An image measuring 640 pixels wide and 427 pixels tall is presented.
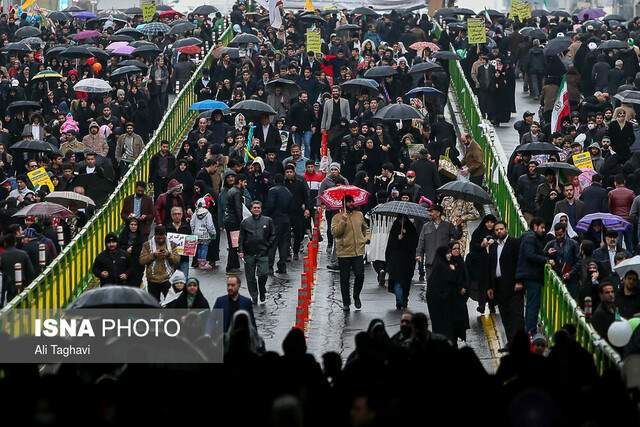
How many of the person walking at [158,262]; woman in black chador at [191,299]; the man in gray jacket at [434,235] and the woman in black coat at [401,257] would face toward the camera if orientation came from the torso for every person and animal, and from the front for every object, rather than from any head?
4

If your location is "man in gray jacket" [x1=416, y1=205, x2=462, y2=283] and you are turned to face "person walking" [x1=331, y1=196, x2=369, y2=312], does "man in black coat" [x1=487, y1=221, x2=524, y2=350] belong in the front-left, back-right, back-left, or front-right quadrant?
back-left

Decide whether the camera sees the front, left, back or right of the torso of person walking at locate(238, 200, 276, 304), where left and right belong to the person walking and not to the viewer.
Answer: front

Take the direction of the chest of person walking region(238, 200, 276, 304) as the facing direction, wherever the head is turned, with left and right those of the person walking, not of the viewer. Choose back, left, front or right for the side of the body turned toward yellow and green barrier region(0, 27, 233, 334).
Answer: right

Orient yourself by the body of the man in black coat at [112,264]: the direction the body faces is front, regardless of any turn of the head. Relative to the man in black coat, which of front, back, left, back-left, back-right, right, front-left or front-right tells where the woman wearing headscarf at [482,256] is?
left

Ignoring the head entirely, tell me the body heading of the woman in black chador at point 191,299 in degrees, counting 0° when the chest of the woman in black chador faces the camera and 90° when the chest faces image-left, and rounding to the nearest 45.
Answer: approximately 0°

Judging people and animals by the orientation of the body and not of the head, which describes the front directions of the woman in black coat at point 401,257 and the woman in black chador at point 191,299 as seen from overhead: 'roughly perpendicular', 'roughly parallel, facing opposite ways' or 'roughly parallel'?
roughly parallel

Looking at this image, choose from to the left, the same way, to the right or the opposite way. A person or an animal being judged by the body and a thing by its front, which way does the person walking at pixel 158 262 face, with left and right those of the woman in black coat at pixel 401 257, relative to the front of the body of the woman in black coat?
the same way

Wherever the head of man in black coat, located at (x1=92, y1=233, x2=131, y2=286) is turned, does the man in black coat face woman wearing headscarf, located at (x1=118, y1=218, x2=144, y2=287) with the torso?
no

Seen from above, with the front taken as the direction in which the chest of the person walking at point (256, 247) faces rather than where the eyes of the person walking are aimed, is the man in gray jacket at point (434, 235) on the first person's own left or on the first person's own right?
on the first person's own left

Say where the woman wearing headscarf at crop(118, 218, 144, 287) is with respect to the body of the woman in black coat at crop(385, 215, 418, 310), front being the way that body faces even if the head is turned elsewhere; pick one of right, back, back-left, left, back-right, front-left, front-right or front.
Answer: right
